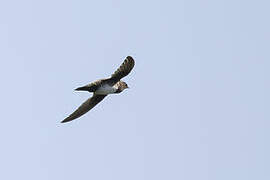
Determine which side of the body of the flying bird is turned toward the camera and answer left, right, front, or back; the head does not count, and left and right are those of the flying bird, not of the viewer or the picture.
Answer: right
